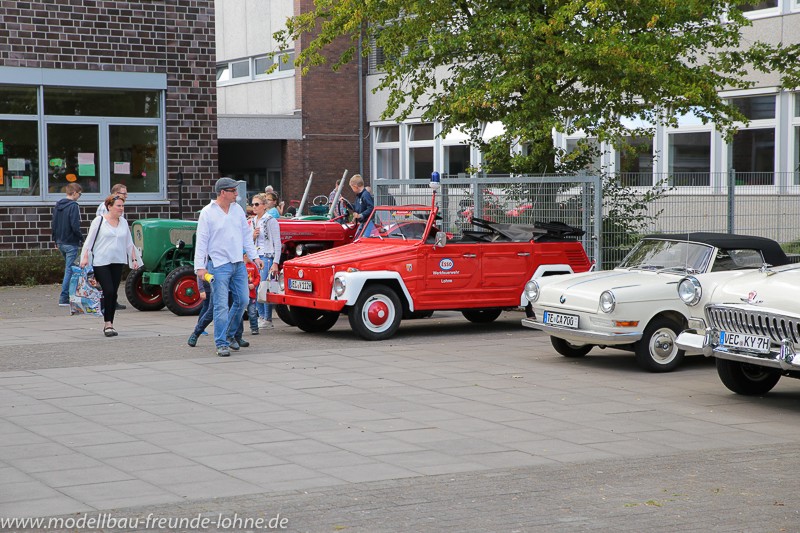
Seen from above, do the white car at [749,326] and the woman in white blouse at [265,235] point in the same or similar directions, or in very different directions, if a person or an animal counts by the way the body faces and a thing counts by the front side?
same or similar directions

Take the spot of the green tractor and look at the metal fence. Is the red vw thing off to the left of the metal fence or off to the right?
right

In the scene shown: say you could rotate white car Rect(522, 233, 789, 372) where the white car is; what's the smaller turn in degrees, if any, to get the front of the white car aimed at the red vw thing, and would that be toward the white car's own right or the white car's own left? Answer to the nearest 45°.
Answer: approximately 90° to the white car's own right

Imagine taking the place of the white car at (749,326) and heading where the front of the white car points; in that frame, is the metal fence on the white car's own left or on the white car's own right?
on the white car's own right

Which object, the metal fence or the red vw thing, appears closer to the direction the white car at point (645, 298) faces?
the red vw thing

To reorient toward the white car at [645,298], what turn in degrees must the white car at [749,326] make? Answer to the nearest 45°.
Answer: approximately 90° to its right

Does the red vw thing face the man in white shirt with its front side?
yes

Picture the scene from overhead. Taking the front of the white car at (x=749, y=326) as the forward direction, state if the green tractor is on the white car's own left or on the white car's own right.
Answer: on the white car's own right

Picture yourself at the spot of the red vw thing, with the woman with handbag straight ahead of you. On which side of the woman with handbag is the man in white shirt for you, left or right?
left

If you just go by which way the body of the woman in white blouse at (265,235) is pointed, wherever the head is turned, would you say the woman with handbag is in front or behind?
in front

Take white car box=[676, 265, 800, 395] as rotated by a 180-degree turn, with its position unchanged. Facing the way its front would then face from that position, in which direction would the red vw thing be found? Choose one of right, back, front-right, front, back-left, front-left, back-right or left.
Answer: left

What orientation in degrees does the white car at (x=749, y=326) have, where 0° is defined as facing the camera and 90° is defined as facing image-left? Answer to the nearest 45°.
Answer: approximately 45°

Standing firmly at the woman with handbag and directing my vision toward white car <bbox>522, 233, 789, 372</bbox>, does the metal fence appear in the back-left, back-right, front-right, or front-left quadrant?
front-left

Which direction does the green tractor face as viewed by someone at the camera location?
facing the viewer and to the left of the viewer
